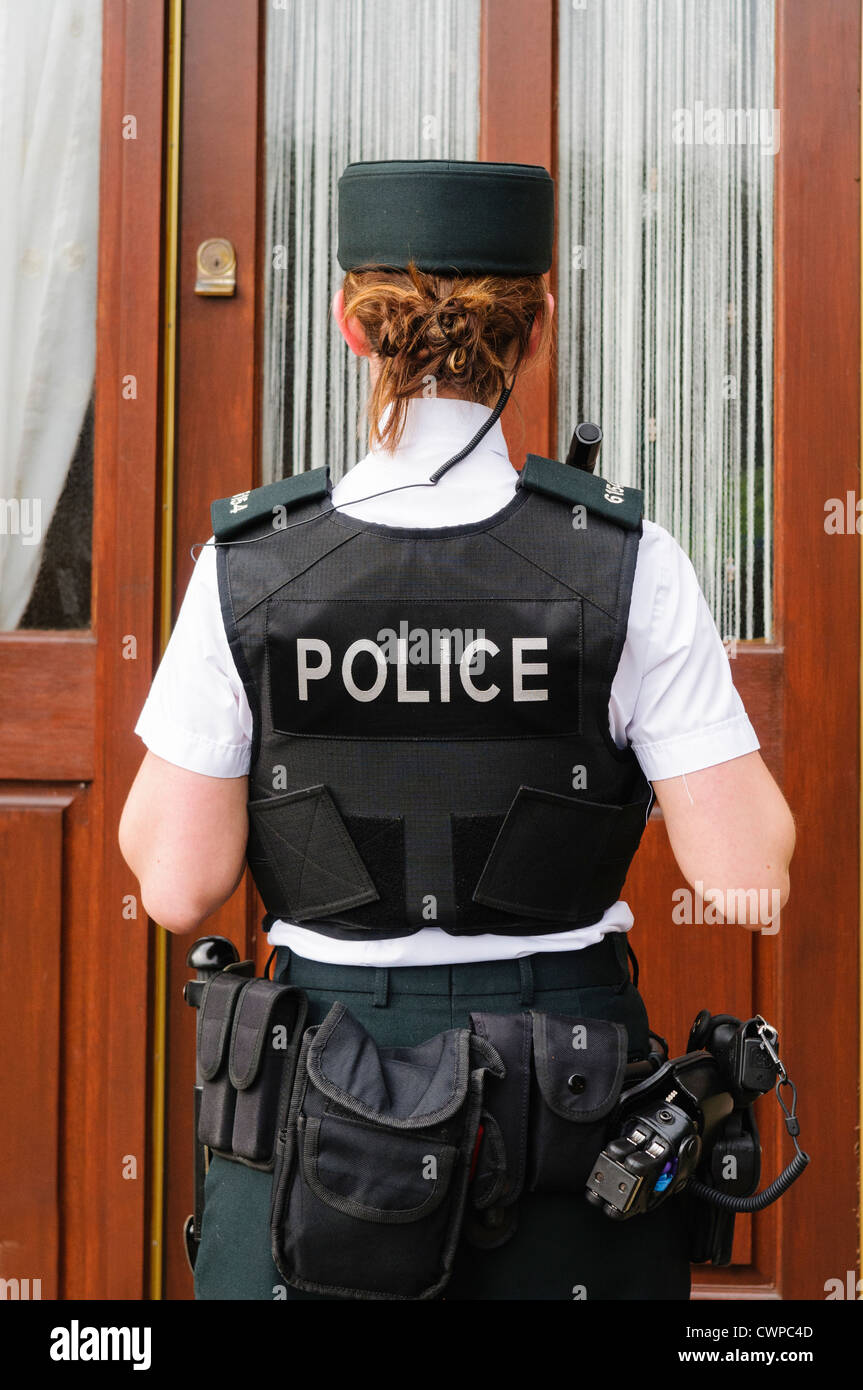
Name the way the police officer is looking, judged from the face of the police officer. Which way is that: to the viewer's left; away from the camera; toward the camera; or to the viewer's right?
away from the camera

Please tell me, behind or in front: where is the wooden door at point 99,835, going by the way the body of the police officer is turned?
in front

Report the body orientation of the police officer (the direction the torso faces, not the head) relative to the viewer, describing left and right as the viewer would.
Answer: facing away from the viewer

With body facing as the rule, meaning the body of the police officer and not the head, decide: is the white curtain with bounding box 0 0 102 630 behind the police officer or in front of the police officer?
in front
